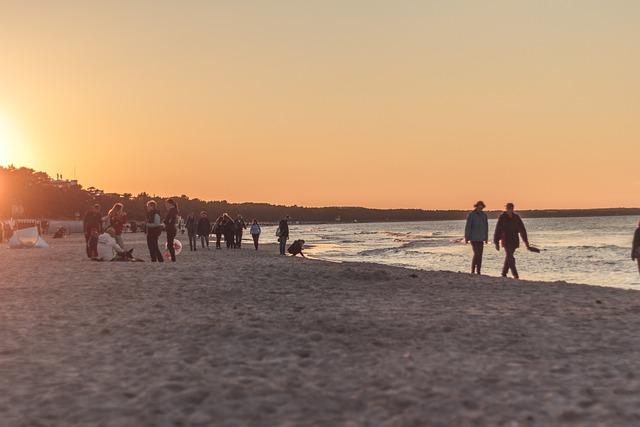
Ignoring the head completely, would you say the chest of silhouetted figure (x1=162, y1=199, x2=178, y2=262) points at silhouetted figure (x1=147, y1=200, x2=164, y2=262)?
yes

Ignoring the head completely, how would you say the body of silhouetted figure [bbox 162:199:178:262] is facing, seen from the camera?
to the viewer's left
